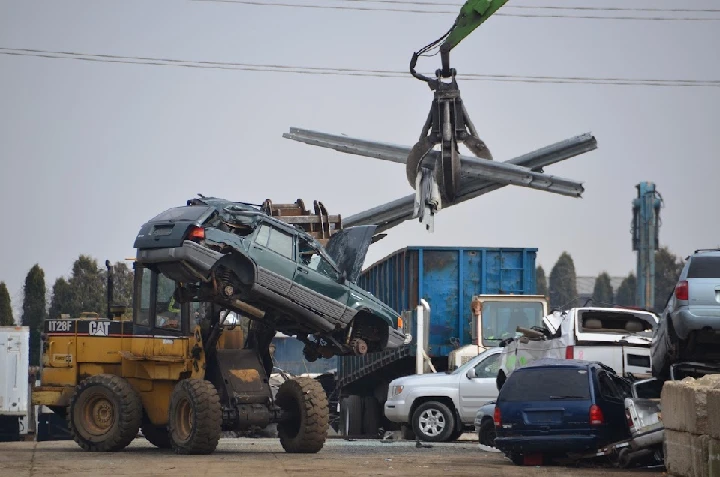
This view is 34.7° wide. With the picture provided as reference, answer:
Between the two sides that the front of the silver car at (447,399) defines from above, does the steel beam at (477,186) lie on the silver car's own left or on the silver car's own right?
on the silver car's own right

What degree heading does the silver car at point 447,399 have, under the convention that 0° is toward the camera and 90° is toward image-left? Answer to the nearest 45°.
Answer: approximately 90°

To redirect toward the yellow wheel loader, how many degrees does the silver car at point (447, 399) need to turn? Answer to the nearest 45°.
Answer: approximately 45° to its left

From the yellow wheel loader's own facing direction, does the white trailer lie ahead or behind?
behind

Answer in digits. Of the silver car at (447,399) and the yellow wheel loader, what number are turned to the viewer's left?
1

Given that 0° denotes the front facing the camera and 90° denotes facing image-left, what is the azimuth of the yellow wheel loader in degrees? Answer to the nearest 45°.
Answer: approximately 315°

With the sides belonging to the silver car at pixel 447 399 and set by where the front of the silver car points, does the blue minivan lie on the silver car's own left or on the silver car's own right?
on the silver car's own left

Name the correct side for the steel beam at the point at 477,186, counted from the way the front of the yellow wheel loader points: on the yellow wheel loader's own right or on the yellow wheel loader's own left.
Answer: on the yellow wheel loader's own left

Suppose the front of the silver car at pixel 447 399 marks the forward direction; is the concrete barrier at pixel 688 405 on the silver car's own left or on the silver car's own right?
on the silver car's own left

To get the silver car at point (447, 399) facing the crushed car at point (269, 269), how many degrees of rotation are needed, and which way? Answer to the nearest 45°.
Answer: approximately 45° to its left

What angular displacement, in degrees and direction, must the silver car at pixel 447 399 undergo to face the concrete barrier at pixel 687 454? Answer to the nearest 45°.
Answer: approximately 90° to its left
